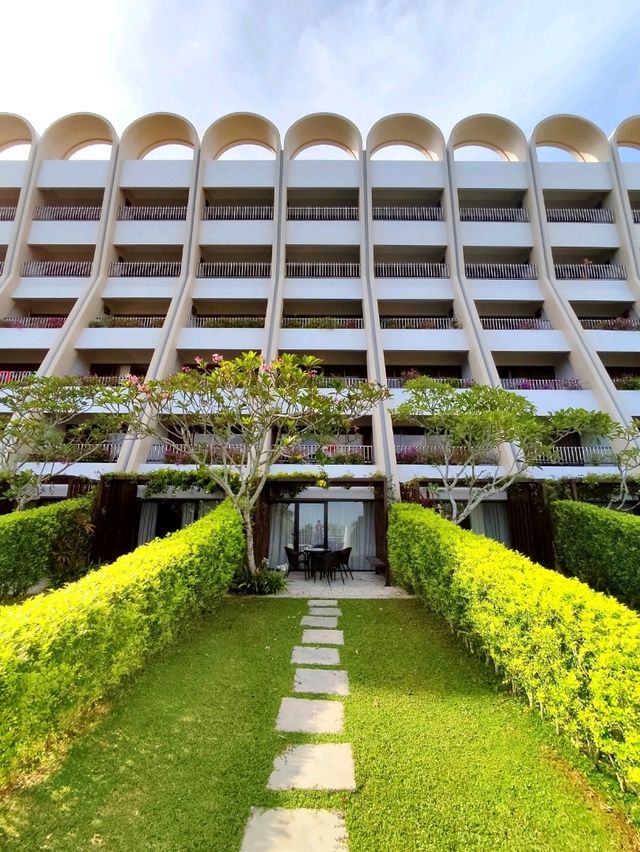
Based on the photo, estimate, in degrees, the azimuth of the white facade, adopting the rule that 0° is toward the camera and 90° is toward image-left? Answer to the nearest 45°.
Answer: approximately 0°
